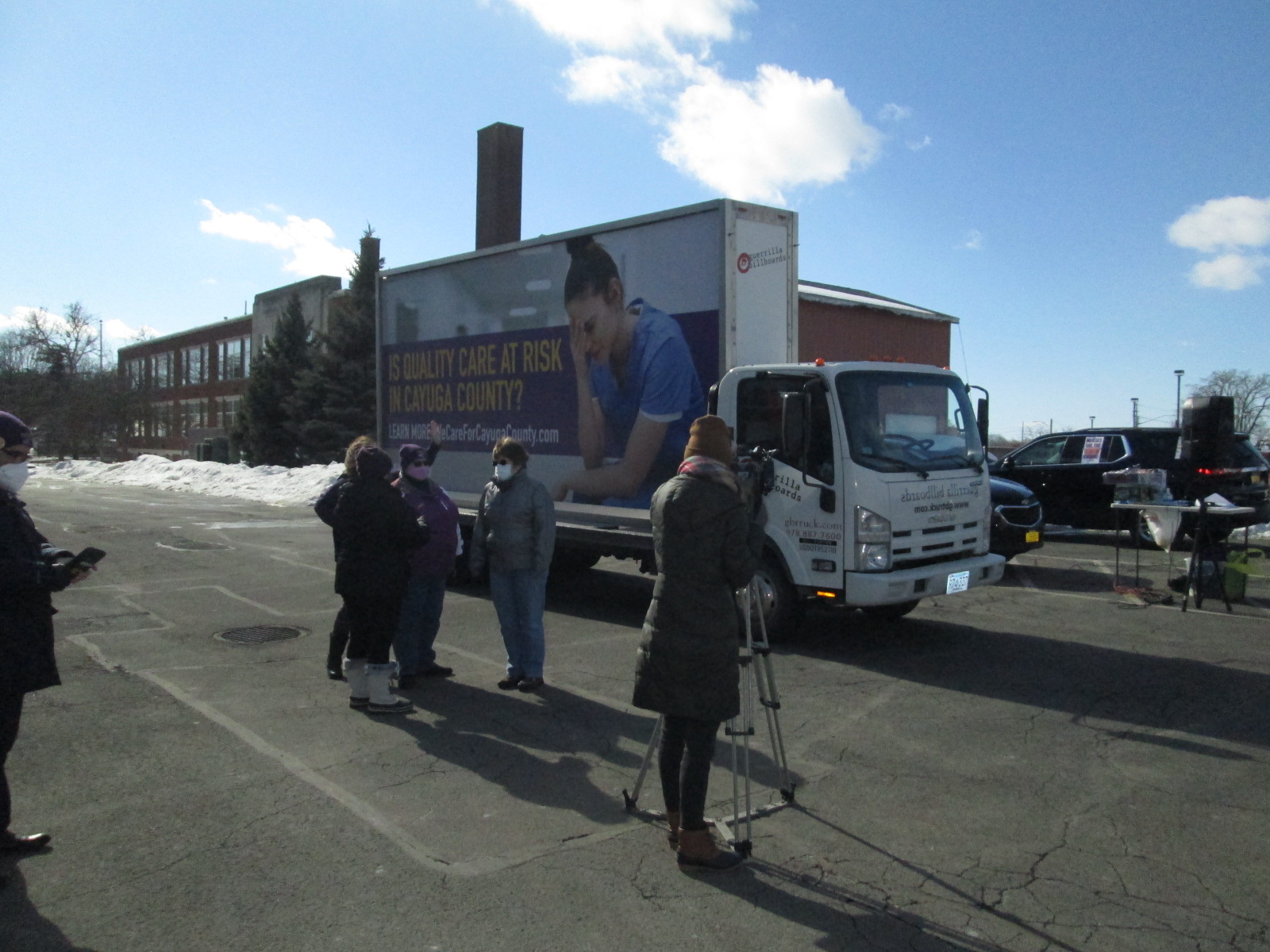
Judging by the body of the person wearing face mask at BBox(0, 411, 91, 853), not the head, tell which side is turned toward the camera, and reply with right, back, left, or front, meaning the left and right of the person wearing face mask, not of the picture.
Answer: right

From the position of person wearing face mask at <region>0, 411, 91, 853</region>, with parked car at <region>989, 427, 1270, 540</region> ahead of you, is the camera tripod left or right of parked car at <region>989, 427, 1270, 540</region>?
right

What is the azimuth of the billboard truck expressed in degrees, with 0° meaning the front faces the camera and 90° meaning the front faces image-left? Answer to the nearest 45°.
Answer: approximately 315°

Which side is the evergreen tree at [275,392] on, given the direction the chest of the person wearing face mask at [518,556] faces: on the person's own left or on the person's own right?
on the person's own right

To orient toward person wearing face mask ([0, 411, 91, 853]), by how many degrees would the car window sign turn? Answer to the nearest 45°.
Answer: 0° — it already faces them

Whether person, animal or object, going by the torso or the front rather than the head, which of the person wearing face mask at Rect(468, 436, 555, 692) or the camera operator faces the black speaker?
the camera operator

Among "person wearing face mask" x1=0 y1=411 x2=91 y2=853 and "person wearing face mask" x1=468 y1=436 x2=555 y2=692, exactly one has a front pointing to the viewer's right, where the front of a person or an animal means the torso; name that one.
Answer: "person wearing face mask" x1=0 y1=411 x2=91 y2=853

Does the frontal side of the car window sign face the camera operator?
yes

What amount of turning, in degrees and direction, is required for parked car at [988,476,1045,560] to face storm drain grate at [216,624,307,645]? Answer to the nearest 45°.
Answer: approximately 90° to its right

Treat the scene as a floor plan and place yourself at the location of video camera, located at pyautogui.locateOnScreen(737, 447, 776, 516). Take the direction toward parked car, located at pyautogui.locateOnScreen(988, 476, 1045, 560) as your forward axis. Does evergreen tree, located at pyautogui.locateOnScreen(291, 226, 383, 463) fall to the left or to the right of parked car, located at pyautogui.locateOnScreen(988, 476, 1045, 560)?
left

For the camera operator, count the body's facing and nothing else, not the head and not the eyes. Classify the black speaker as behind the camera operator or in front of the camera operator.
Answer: in front
